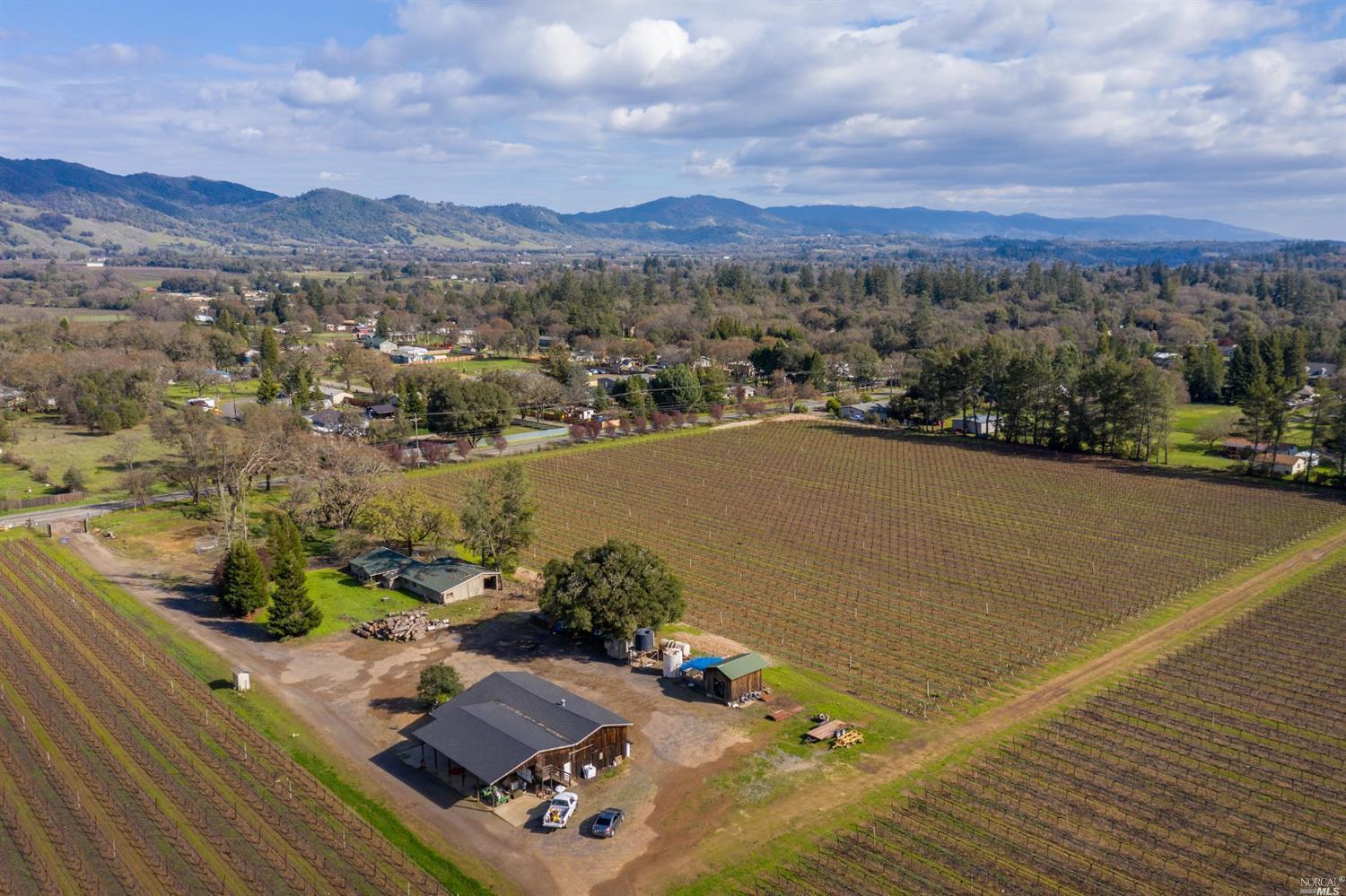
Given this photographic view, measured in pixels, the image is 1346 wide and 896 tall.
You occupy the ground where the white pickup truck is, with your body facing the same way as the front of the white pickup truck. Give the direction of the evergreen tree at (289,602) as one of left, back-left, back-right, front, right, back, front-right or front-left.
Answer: left

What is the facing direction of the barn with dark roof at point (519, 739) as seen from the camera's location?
facing the viewer and to the right of the viewer

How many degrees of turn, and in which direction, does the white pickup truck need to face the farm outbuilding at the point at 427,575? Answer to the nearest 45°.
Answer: approximately 45° to its left

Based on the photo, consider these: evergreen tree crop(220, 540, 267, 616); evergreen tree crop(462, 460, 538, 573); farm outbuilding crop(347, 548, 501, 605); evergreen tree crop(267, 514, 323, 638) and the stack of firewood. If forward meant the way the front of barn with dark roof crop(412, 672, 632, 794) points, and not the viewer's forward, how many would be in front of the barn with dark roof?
0

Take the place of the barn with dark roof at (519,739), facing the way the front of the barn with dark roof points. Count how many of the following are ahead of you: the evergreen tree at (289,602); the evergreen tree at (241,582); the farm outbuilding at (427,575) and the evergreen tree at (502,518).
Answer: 0

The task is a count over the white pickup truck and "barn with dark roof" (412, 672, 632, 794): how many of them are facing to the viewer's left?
0

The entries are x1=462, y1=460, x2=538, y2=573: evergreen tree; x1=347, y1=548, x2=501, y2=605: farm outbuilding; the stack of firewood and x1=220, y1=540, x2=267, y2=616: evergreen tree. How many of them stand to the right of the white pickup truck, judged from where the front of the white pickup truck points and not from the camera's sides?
0

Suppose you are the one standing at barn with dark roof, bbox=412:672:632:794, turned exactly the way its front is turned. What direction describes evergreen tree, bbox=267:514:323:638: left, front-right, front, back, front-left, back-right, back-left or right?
back

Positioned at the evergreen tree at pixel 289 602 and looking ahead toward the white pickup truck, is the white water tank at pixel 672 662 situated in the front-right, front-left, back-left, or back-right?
front-left

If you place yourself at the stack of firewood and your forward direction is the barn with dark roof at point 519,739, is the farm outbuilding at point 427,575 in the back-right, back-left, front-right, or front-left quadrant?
back-left

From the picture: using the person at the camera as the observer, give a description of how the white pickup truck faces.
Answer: facing away from the viewer and to the right of the viewer

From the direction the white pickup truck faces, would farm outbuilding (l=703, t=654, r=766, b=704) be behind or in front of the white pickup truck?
in front

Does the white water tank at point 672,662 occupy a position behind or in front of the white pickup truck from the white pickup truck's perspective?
in front

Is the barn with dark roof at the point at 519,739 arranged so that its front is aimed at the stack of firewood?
no

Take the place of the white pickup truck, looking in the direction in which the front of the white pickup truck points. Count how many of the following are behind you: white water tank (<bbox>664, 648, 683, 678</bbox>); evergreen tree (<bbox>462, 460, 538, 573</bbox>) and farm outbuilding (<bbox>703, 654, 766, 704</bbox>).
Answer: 0
